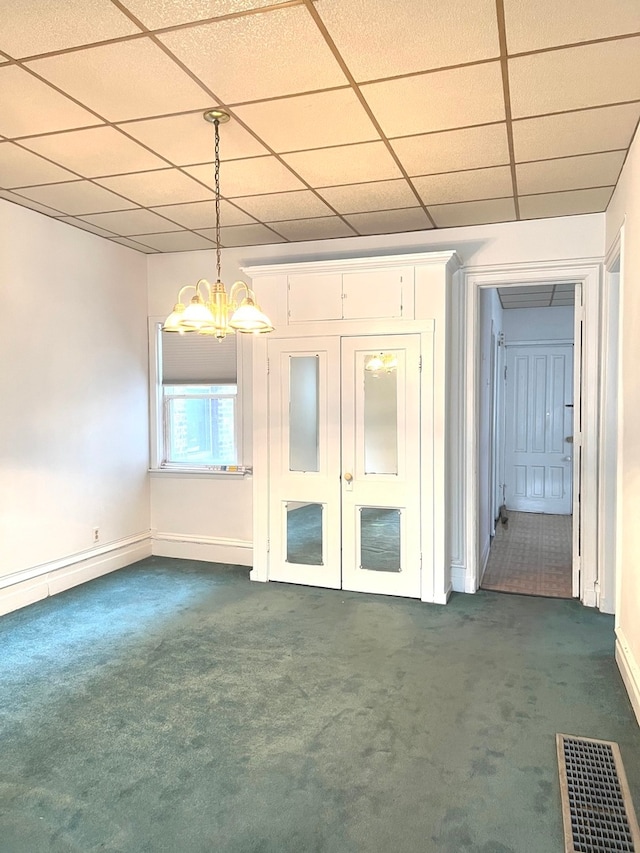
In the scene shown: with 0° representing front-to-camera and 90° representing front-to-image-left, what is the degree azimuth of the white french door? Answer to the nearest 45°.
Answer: approximately 0°

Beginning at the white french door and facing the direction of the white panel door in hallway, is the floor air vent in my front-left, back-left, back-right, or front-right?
back-right

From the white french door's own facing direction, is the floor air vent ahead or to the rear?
ahead

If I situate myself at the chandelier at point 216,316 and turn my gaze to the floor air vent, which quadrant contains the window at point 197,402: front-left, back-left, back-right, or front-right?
back-left

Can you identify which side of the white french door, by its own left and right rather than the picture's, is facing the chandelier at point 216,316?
front

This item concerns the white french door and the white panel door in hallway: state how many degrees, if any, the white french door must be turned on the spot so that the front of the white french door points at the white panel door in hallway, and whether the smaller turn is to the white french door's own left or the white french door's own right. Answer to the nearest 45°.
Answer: approximately 135° to the white french door's own left

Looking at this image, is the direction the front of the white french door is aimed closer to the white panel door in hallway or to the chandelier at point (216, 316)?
the chandelier

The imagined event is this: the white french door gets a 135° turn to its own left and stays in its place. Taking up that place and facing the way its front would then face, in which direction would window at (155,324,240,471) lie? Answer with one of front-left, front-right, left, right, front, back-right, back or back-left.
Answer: left
